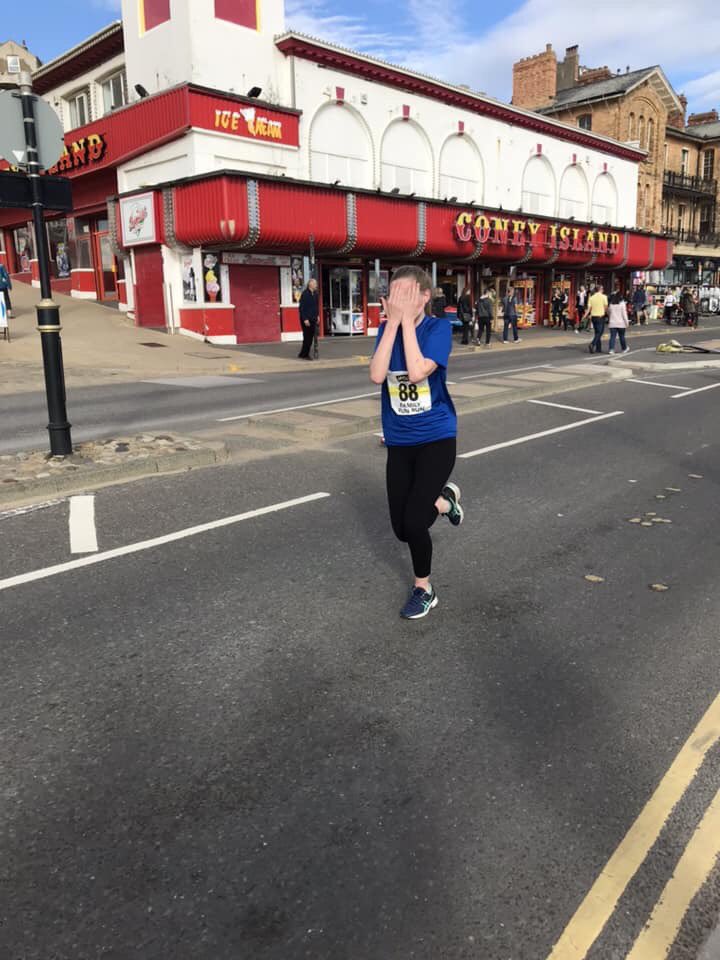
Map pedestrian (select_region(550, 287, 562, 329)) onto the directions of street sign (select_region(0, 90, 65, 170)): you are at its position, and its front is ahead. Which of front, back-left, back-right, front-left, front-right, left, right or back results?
front-right

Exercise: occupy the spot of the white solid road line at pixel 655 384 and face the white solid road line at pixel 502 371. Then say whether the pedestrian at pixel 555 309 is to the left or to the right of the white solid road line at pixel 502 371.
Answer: right

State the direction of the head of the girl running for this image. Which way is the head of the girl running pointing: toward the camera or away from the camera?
toward the camera

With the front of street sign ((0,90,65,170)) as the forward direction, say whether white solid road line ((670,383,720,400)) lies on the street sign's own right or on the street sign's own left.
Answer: on the street sign's own right

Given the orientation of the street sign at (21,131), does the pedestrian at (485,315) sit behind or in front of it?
in front

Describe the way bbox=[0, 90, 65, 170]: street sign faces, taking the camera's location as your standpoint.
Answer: facing away from the viewer

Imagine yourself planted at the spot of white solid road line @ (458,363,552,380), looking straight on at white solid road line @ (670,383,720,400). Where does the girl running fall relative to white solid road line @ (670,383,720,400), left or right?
right

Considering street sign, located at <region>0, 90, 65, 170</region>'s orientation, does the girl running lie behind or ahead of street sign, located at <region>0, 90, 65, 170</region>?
behind
